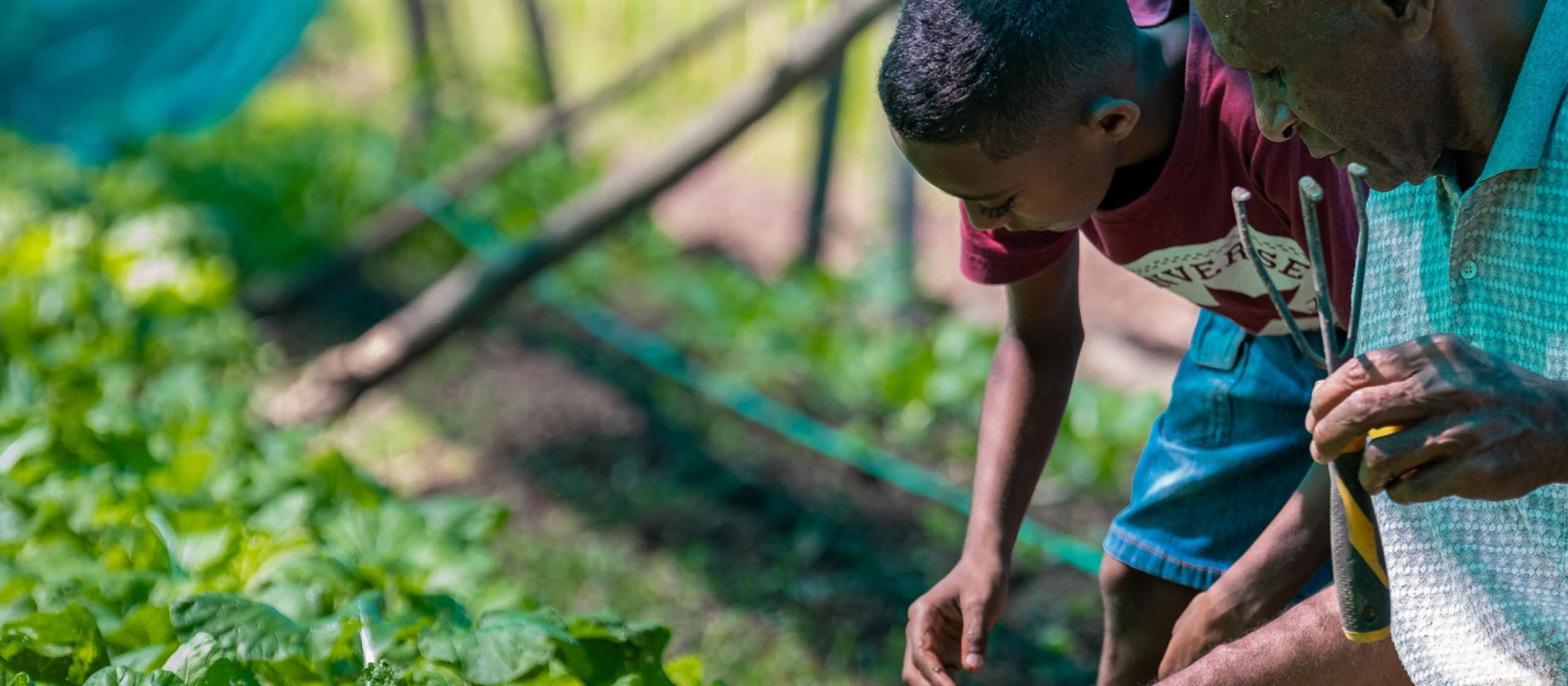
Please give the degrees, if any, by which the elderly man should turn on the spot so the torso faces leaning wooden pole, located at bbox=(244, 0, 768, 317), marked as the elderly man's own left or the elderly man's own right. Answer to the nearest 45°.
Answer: approximately 90° to the elderly man's own right

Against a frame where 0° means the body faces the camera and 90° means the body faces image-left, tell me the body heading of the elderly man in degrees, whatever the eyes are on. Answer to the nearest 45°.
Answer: approximately 45°

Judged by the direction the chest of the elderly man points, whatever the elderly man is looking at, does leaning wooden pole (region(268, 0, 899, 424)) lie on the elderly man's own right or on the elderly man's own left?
on the elderly man's own right

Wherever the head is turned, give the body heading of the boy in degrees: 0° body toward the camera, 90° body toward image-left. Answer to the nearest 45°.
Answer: approximately 45°

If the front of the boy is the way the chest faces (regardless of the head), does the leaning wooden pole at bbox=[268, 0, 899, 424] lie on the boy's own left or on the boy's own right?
on the boy's own right

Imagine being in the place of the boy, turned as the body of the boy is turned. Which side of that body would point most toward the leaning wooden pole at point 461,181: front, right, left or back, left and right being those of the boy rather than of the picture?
right
